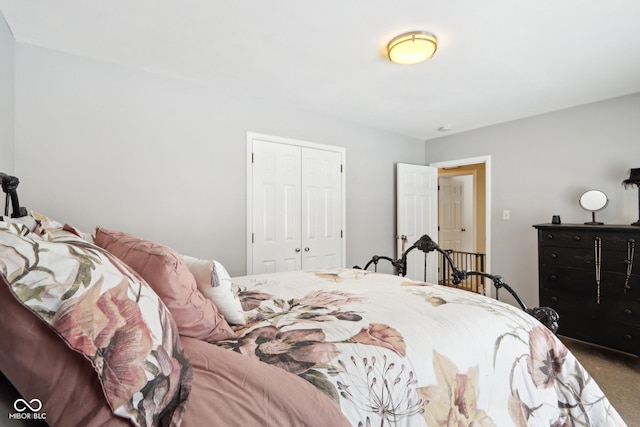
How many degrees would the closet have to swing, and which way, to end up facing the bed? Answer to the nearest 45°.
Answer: approximately 45° to its right

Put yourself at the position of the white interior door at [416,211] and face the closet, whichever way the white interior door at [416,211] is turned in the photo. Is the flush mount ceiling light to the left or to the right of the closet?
left

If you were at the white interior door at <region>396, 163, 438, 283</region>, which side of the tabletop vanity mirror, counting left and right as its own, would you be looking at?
right

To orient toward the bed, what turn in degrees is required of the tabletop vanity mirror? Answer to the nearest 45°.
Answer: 0° — it already faces it

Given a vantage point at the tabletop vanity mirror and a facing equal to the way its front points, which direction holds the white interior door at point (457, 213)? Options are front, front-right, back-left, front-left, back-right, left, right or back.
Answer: back-right

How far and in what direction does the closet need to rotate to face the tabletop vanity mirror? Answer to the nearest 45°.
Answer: approximately 45° to its left

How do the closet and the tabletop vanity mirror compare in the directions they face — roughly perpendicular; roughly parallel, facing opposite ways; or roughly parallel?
roughly perpendicular

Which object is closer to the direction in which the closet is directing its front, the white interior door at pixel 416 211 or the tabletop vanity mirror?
the tabletop vanity mirror
